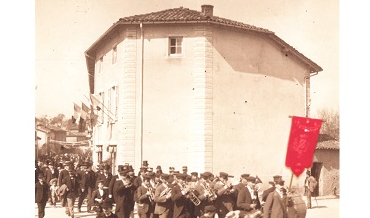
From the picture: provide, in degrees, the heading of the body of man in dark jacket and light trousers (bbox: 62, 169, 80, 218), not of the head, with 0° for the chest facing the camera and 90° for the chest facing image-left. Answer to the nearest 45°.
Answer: approximately 0°

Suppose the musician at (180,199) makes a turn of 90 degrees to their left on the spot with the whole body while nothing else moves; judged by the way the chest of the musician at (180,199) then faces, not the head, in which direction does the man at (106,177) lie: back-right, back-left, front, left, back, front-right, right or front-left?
left

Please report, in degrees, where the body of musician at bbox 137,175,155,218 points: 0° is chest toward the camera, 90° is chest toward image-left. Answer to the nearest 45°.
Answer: approximately 315°
